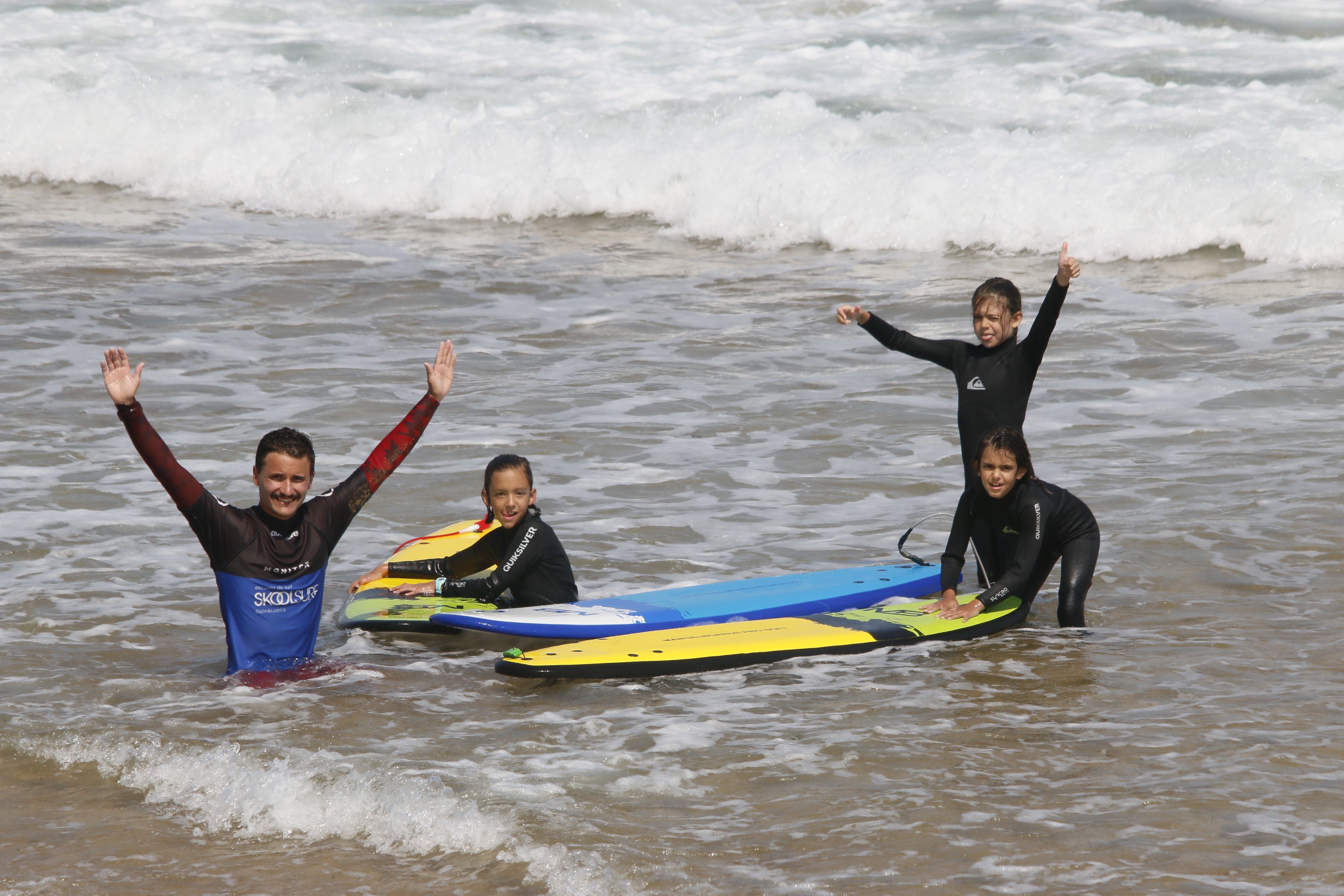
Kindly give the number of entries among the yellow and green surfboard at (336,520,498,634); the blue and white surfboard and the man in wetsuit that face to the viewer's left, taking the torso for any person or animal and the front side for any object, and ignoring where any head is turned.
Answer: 2

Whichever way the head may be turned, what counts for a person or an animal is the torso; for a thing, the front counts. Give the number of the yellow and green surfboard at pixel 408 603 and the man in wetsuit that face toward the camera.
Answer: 1

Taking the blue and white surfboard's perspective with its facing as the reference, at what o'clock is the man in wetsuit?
The man in wetsuit is roughly at 11 o'clock from the blue and white surfboard.

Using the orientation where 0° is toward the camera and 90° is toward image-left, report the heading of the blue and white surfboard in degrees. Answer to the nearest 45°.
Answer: approximately 90°

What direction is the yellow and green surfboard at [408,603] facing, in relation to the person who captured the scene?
facing to the left of the viewer

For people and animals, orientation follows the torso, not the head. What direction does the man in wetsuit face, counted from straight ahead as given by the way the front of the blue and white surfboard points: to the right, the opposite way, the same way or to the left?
to the left
